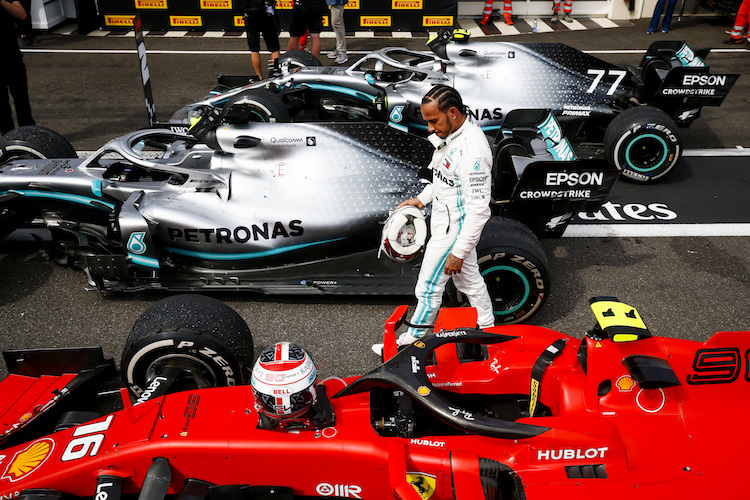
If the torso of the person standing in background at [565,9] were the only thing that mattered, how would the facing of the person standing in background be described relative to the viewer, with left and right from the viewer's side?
facing the viewer

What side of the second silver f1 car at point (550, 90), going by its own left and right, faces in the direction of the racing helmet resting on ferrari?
left

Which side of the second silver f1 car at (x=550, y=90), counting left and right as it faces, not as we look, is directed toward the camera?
left

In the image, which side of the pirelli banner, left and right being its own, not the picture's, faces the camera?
front

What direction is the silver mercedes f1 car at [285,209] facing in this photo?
to the viewer's left

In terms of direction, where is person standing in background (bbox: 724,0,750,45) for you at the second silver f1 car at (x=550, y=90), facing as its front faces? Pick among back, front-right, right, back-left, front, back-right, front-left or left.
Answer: back-right

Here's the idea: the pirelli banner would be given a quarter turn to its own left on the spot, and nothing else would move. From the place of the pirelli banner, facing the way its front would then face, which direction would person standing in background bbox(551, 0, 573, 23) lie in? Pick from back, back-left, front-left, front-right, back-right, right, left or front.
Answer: front

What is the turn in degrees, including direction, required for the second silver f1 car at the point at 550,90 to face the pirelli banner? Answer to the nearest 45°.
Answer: approximately 45° to its right

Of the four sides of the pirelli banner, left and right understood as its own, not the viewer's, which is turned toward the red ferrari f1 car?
front

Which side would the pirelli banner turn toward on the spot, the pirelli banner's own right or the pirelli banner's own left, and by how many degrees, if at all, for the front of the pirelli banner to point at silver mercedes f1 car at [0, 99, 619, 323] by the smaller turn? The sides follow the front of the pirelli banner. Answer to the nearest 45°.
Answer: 0° — it already faces it

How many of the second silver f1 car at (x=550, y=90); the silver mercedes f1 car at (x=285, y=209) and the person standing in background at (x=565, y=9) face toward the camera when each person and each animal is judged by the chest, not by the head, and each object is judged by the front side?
1
